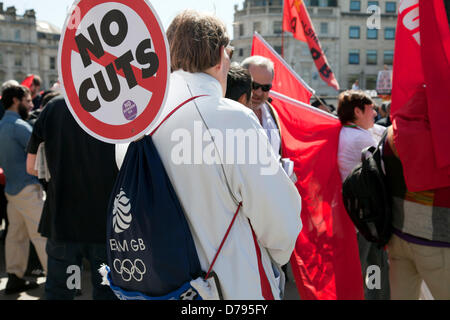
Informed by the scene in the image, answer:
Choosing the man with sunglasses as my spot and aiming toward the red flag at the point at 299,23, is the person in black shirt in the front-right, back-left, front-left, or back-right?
back-left

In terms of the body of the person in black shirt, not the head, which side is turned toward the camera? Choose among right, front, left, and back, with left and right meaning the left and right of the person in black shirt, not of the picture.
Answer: back

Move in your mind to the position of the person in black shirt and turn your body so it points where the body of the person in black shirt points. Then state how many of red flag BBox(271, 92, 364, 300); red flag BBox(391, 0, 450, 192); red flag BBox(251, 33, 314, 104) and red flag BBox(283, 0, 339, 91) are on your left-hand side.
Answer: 0

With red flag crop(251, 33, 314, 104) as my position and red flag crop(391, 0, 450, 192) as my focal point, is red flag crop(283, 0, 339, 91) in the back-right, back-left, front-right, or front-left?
back-left

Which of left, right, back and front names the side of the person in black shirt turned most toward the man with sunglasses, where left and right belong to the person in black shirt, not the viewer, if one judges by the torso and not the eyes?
right

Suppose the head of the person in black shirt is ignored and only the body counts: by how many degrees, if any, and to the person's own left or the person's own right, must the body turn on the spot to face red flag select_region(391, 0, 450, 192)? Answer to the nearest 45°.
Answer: approximately 135° to the person's own right

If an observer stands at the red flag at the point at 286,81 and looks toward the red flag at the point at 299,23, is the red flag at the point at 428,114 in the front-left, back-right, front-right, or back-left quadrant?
back-right

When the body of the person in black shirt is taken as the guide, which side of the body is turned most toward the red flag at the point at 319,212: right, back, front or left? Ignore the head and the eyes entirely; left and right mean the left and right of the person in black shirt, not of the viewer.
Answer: right

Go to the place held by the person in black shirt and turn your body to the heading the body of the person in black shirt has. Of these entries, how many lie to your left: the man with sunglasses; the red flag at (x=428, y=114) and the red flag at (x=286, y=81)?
0

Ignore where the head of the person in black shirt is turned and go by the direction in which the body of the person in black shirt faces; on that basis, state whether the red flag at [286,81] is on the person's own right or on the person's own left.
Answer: on the person's own right

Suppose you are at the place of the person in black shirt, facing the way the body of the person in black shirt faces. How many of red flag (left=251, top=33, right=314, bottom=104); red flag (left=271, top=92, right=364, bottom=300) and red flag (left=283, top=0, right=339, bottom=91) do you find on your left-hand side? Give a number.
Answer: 0
